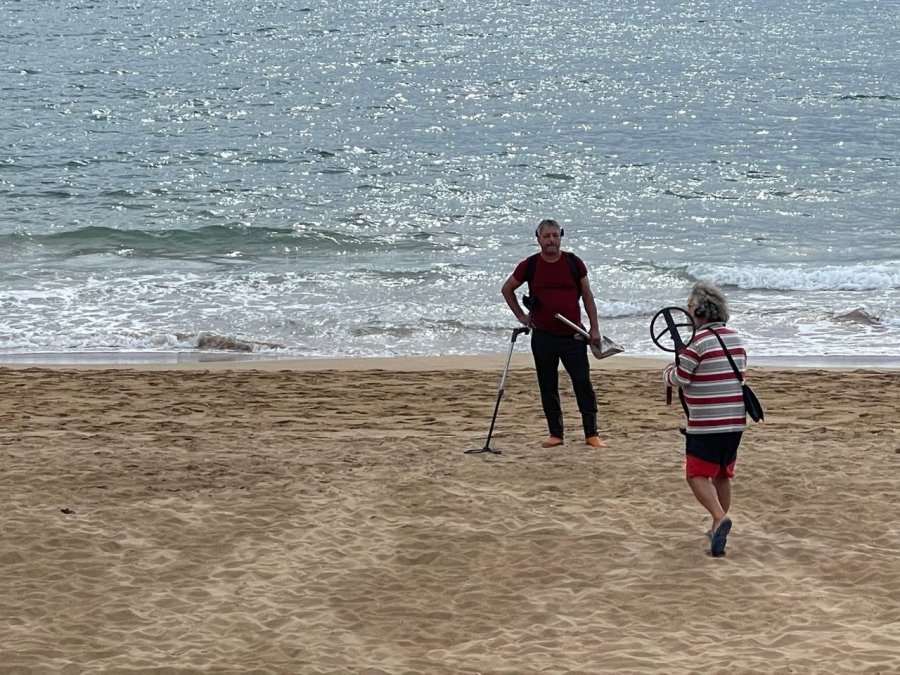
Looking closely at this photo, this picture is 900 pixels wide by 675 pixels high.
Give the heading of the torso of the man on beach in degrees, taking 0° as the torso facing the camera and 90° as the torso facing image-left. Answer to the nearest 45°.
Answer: approximately 0°

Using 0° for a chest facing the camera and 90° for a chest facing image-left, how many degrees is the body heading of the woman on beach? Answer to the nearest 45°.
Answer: approximately 135°

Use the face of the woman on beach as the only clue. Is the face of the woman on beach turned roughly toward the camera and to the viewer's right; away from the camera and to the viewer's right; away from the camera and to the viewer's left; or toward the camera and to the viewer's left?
away from the camera and to the viewer's left

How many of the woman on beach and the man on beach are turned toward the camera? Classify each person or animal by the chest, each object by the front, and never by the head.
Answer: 1

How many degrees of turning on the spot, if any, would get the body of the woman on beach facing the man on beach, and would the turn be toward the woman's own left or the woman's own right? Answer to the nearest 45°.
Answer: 0° — they already face them

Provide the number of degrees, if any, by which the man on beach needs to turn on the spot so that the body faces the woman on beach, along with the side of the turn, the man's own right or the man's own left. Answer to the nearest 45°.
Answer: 0° — they already face them
